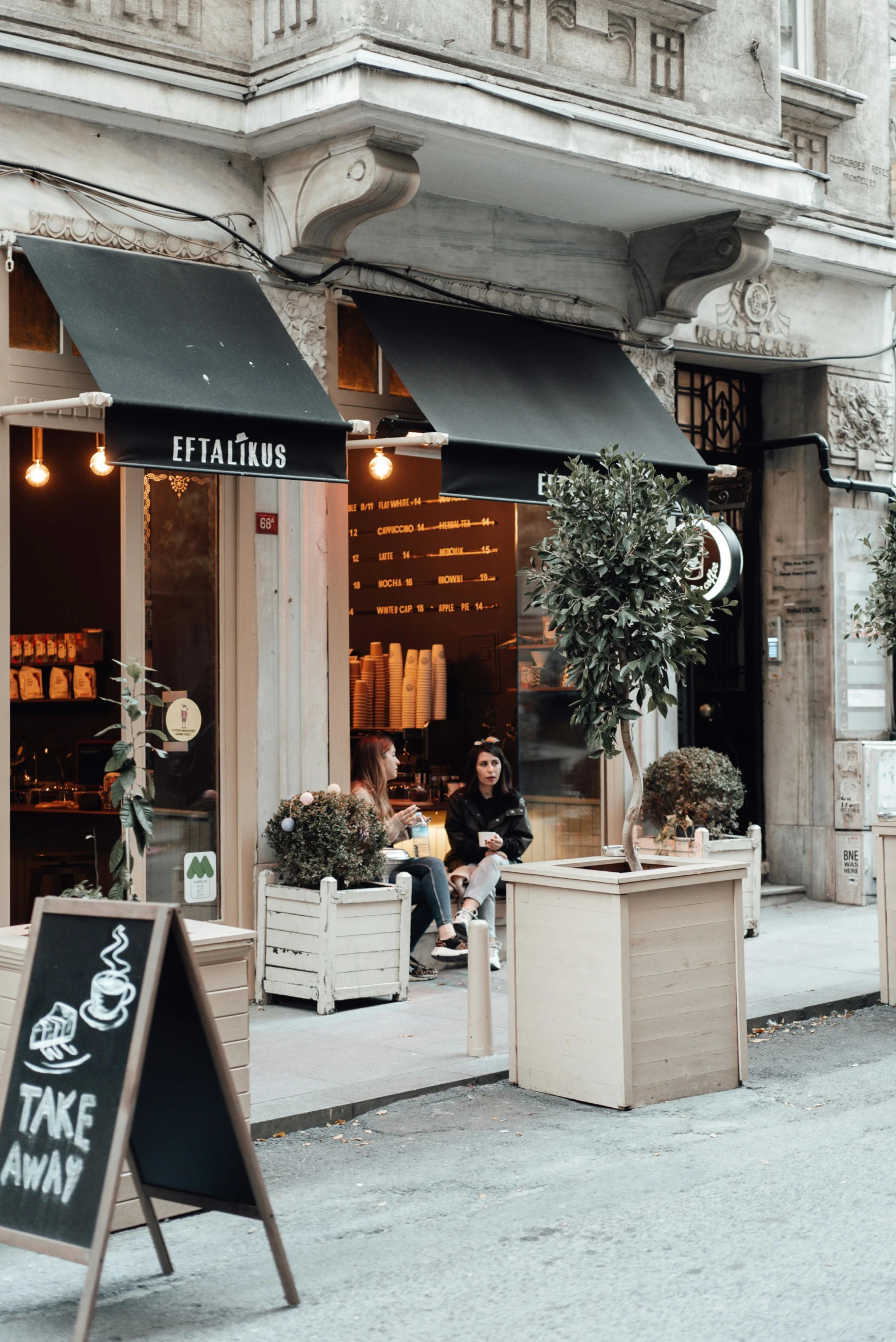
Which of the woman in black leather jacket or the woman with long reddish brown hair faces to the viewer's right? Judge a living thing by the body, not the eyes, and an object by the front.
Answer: the woman with long reddish brown hair

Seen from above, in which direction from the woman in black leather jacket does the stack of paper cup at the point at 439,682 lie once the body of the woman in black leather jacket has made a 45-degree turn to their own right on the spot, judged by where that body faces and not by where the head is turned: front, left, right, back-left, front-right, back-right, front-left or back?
back-right

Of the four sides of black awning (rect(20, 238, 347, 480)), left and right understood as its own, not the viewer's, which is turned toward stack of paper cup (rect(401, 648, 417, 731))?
left

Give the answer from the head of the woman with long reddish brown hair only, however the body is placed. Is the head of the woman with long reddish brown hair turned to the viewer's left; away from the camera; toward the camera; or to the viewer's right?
to the viewer's right

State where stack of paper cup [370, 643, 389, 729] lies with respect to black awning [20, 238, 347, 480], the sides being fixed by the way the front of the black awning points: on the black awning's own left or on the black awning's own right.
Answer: on the black awning's own left

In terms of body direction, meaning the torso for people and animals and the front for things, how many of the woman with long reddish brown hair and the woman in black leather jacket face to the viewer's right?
1

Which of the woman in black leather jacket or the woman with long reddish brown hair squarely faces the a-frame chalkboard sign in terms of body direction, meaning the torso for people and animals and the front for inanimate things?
the woman in black leather jacket

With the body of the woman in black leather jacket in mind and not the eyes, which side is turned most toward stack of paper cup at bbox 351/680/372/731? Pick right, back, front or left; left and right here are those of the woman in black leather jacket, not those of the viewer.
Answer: back

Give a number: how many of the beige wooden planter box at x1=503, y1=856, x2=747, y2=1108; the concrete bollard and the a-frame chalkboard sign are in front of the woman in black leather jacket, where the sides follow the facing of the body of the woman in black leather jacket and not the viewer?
3

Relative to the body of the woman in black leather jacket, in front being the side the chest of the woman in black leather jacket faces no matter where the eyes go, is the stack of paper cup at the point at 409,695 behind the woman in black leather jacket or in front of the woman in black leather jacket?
behind
